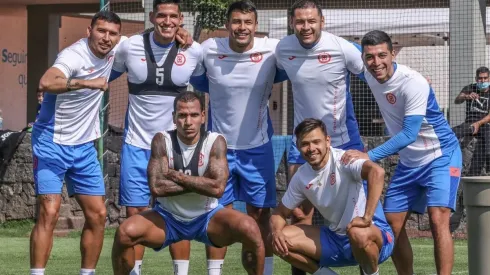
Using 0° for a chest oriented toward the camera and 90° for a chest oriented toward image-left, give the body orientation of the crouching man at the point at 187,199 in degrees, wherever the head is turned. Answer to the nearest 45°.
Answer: approximately 0°

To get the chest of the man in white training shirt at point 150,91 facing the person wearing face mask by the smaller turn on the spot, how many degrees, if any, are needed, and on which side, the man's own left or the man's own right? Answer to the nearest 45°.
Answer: approximately 135° to the man's own left

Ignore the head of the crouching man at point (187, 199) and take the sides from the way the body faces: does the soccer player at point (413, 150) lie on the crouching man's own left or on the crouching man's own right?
on the crouching man's own left

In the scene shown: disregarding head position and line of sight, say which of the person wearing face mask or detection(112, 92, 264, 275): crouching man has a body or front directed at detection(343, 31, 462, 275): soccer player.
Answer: the person wearing face mask

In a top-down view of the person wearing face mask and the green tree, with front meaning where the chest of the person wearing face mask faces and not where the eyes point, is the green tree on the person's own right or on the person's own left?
on the person's own right

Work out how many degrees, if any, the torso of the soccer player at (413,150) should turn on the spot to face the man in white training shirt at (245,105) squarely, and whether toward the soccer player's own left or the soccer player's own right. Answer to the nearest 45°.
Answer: approximately 45° to the soccer player's own right

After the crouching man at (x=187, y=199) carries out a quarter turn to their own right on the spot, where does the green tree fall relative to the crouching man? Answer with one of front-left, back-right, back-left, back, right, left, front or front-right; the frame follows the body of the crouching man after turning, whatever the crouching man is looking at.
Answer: right
